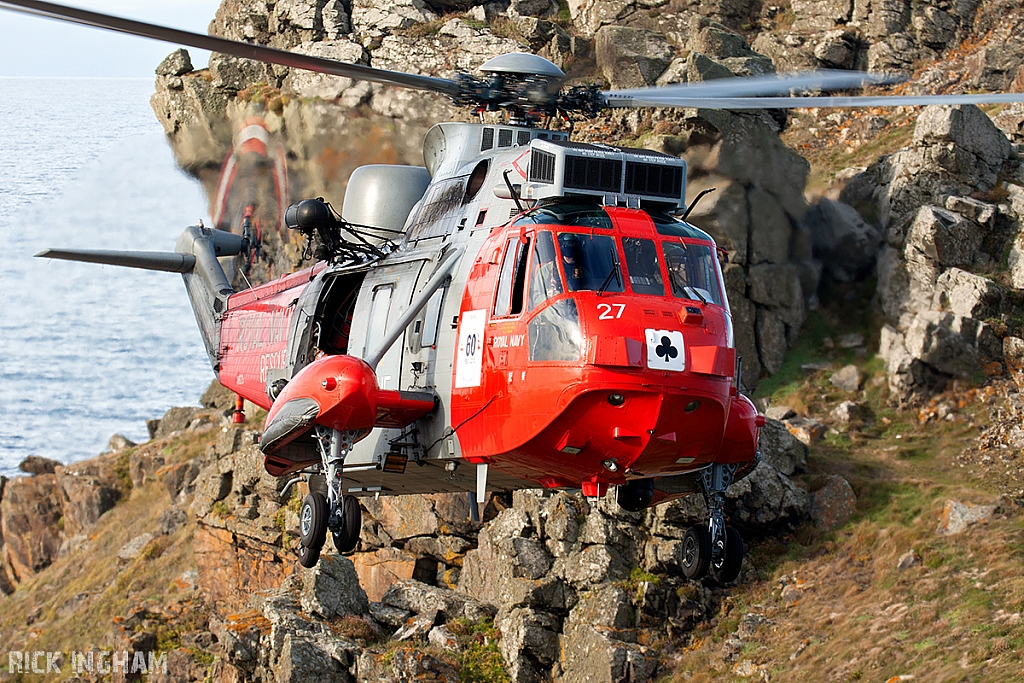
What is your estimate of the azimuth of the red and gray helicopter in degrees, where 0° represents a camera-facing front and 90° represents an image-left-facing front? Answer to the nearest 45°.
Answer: approximately 315°
